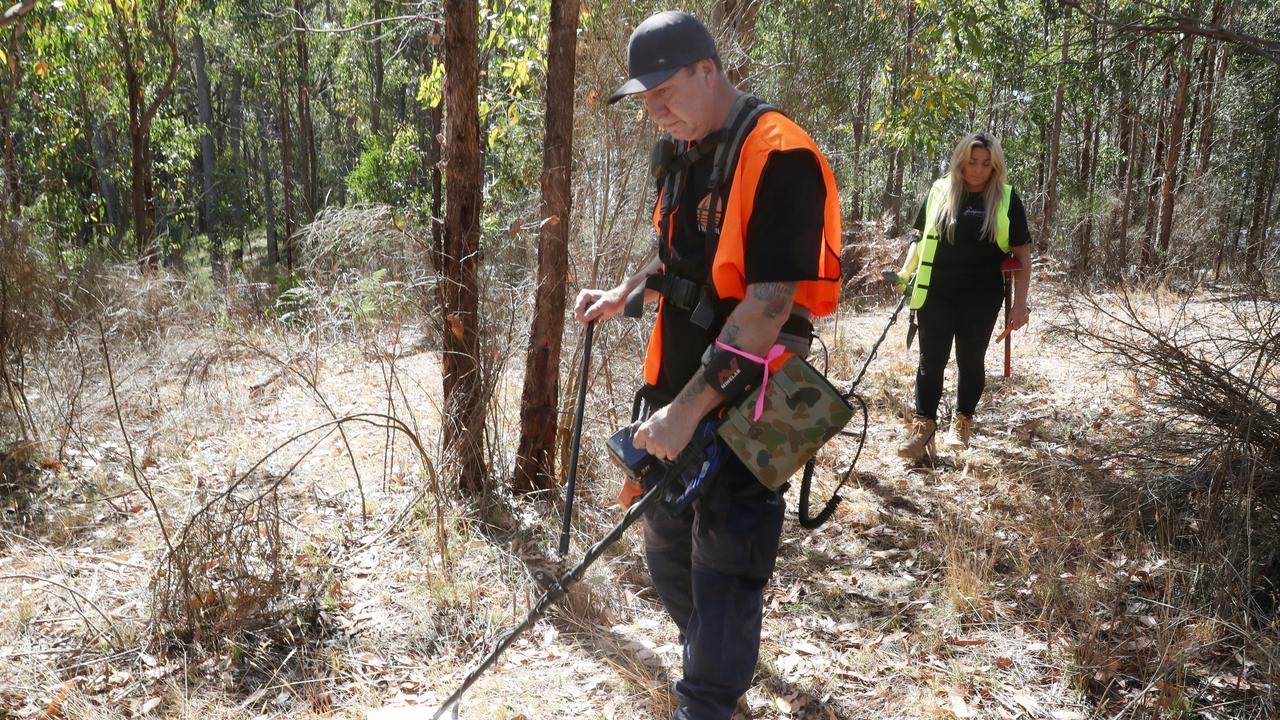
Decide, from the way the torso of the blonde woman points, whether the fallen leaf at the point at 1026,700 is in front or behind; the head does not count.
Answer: in front

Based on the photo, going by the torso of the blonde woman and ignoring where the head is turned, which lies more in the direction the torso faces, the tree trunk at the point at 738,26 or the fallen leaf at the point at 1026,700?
the fallen leaf

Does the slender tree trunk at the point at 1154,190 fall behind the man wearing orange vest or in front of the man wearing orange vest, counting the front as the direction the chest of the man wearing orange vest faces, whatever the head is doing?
behind

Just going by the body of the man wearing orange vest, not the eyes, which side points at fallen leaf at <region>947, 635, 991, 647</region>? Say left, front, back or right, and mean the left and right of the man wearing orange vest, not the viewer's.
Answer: back

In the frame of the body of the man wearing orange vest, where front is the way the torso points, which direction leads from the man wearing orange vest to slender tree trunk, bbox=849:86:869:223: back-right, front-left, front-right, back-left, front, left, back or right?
back-right

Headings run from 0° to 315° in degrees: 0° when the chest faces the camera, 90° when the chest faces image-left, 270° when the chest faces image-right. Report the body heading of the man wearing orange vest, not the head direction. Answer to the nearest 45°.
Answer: approximately 45°

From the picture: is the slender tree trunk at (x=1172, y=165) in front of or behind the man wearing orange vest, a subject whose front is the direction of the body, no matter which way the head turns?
behind

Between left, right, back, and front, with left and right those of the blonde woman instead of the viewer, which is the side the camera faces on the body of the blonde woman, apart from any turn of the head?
front

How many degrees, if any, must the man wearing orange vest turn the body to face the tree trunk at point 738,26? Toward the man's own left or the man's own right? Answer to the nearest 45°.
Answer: approximately 135° to the man's own right

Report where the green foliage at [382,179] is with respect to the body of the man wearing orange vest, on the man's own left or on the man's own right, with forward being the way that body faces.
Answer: on the man's own right

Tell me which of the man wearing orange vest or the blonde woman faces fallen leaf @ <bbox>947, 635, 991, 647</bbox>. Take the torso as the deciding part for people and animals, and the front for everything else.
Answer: the blonde woman

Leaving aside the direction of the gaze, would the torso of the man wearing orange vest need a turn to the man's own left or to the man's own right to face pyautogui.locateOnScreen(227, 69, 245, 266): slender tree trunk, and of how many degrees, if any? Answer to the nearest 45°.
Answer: approximately 90° to the man's own right

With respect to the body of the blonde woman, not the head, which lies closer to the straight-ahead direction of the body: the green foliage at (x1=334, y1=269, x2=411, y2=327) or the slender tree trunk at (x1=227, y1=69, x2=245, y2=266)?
the green foliage

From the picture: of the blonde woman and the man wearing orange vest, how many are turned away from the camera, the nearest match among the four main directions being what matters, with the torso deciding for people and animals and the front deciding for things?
0

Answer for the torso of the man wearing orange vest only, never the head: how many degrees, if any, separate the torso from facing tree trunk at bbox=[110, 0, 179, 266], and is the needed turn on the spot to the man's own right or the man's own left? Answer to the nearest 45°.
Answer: approximately 90° to the man's own right
